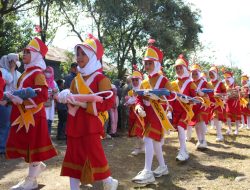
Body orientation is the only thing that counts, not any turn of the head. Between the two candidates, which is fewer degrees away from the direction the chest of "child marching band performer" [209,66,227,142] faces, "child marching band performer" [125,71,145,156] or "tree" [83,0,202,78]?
the child marching band performer

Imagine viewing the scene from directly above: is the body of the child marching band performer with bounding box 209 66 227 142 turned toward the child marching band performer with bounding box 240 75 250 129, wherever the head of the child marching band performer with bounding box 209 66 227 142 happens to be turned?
no

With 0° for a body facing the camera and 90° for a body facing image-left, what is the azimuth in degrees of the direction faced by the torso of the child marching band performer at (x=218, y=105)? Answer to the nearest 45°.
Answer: approximately 45°

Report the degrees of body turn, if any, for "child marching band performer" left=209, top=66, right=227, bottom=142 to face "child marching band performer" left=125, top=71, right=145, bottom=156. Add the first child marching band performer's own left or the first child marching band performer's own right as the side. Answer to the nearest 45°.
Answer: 0° — they already face them

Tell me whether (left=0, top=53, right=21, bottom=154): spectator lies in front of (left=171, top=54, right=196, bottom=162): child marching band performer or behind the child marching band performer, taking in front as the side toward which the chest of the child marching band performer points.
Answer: in front

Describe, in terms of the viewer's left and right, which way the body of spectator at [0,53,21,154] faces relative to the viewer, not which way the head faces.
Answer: facing to the right of the viewer

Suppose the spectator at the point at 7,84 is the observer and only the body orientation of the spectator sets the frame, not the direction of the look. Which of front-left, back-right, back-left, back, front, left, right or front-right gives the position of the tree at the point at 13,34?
left

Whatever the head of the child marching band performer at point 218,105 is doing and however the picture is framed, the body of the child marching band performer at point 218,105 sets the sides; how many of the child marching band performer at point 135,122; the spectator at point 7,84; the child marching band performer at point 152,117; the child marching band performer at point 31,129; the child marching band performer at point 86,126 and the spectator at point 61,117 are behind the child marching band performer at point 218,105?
0

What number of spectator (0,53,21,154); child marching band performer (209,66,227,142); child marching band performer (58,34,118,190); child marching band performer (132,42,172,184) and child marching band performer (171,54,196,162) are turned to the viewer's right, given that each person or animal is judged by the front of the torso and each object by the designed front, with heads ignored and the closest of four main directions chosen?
1

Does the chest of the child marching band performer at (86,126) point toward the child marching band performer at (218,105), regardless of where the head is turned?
no

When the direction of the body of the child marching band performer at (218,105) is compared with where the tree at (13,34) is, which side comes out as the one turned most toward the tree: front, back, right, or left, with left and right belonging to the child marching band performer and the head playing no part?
right

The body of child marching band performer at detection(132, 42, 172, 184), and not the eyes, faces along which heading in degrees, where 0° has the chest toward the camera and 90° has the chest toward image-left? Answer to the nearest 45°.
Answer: approximately 45°

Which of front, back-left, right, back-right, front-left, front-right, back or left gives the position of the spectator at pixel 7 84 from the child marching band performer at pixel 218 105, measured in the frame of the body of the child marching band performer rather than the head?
front

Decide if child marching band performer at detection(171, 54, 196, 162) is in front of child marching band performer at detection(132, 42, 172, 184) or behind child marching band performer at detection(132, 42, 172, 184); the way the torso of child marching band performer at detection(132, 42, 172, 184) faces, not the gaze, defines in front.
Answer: behind

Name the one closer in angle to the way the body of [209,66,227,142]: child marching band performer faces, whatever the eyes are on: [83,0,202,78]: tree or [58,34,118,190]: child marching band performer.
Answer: the child marching band performer

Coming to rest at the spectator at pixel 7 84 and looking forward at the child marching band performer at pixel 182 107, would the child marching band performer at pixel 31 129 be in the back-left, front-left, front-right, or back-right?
front-right

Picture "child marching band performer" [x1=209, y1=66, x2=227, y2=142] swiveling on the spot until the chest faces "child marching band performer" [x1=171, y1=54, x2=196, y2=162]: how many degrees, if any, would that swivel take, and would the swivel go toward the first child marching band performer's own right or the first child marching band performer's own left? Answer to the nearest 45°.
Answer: approximately 45° to the first child marching band performer's own left

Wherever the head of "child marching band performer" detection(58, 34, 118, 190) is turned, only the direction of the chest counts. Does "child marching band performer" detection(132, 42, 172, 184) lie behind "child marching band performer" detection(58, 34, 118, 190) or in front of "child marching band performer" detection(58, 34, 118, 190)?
behind

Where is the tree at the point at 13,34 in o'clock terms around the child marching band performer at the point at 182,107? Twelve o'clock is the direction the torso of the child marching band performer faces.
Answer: The tree is roughly at 3 o'clock from the child marching band performer.

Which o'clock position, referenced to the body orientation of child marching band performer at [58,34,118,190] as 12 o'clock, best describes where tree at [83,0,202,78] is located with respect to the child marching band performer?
The tree is roughly at 5 o'clock from the child marching band performer.

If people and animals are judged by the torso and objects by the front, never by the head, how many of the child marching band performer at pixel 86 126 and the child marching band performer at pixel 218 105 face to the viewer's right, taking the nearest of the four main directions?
0
